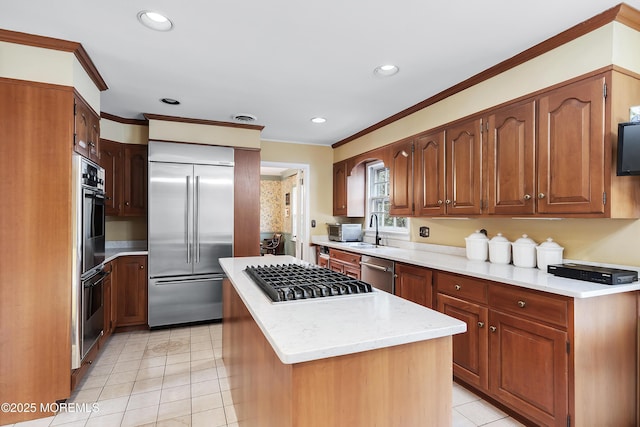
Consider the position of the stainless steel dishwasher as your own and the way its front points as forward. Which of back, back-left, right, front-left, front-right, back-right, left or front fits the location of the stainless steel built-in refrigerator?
front-right

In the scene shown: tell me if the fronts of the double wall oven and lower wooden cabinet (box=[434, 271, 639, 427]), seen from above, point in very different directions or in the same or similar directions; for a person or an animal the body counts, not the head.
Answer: very different directions

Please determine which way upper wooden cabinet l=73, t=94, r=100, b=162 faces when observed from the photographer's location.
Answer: facing to the right of the viewer

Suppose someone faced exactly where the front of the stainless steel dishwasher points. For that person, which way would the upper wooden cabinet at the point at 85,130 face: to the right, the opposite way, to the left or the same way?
the opposite way

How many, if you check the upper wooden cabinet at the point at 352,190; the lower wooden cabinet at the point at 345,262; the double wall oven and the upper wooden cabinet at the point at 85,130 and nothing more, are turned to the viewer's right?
2

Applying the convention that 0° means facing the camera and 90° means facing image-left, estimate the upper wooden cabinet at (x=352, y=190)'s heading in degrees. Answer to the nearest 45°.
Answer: approximately 45°

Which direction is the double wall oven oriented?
to the viewer's right
